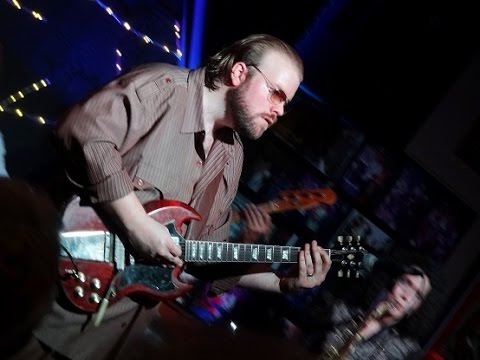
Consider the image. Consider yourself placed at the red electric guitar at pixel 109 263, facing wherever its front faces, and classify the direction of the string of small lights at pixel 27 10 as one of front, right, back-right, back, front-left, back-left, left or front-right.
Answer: back-right

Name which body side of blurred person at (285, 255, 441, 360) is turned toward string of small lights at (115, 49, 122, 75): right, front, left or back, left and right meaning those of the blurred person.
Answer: right

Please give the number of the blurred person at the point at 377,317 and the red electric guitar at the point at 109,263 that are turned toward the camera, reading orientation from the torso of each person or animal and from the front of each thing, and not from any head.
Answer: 2

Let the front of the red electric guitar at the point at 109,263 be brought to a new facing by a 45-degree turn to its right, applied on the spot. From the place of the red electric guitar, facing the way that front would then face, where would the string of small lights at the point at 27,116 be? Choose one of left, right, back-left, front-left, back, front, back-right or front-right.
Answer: right

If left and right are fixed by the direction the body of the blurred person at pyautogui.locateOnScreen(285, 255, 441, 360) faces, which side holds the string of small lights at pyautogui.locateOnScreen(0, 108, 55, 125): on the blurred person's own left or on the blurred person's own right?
on the blurred person's own right

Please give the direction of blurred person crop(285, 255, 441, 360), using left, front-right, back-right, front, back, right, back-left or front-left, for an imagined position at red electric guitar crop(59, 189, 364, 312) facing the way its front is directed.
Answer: back-left

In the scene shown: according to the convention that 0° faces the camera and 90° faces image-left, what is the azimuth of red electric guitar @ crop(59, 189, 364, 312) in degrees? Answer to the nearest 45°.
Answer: approximately 0°
